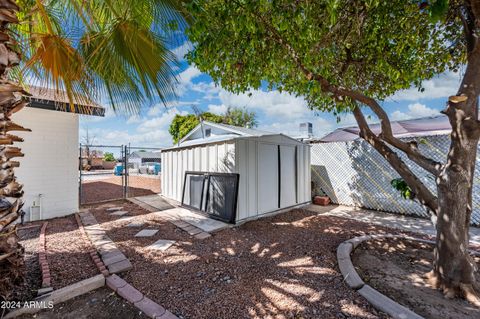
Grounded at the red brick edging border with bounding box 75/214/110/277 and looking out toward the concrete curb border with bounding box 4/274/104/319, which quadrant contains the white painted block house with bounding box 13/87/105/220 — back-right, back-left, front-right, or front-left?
back-right

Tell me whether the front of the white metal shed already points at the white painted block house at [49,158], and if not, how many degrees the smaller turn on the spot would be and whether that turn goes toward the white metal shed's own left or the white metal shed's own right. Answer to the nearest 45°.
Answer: approximately 135° to the white metal shed's own right

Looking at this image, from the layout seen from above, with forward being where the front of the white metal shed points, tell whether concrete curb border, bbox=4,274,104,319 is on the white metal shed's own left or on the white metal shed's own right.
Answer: on the white metal shed's own right

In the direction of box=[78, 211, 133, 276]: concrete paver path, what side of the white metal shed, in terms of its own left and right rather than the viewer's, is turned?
right

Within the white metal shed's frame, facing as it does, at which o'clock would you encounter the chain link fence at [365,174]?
The chain link fence is roughly at 10 o'clock from the white metal shed.

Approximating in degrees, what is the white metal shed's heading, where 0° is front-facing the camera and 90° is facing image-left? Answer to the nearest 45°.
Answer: approximately 315°

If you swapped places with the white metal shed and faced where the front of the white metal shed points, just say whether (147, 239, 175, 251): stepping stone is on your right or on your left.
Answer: on your right

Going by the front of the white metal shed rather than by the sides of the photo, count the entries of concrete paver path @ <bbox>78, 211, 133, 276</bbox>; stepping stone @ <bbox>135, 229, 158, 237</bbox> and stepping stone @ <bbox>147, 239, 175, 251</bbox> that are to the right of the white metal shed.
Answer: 3

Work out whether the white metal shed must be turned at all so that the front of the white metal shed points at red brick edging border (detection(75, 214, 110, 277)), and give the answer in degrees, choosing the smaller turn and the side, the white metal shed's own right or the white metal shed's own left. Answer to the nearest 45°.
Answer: approximately 90° to the white metal shed's own right

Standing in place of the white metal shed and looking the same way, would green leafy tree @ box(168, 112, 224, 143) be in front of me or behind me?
behind

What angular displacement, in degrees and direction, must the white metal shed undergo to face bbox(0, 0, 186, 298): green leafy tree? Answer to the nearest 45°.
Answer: approximately 90° to its right

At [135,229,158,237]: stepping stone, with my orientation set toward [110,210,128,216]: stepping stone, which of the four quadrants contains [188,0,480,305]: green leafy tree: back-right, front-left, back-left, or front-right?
back-right
